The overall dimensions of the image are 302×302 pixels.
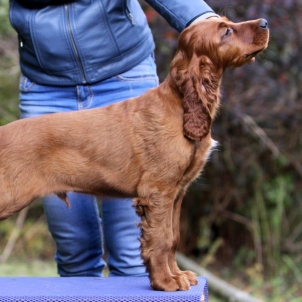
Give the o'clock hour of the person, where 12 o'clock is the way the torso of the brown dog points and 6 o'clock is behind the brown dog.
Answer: The person is roughly at 8 o'clock from the brown dog.

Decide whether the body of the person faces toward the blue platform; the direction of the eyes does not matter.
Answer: yes

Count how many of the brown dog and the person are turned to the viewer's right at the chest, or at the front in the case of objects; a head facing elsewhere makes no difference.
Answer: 1

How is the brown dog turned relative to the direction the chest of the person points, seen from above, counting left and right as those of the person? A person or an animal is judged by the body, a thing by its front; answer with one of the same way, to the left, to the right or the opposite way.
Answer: to the left

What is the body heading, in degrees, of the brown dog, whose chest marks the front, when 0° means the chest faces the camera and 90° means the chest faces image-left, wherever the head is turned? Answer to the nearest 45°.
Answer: approximately 270°

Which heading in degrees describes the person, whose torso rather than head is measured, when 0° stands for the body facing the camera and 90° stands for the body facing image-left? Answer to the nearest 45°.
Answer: approximately 0°
